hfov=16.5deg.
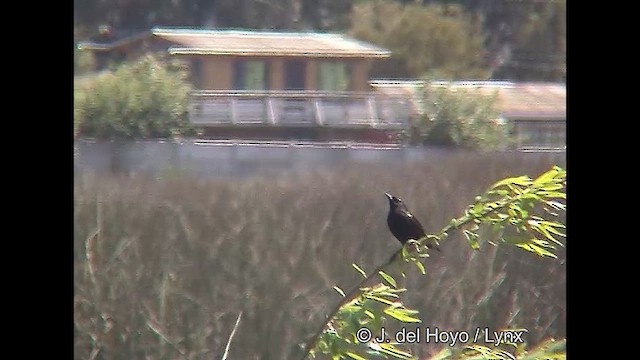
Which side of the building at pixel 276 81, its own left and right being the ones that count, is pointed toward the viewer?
front

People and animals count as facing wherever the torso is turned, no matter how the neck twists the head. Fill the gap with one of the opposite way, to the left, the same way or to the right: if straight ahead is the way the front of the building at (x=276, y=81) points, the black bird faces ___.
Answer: to the right

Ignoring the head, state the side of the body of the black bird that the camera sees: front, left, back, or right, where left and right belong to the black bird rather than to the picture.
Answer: left

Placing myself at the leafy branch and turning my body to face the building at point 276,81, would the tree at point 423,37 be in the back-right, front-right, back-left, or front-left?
front-right
